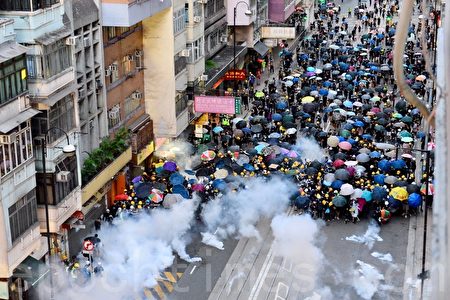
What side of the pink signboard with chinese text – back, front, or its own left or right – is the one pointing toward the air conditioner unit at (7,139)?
front

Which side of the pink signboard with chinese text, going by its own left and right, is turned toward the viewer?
front

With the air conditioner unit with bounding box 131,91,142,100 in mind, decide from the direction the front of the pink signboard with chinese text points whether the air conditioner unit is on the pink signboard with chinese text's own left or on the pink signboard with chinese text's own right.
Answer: on the pink signboard with chinese text's own right

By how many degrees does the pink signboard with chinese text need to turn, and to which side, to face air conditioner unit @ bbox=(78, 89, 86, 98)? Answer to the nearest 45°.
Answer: approximately 45° to its right
